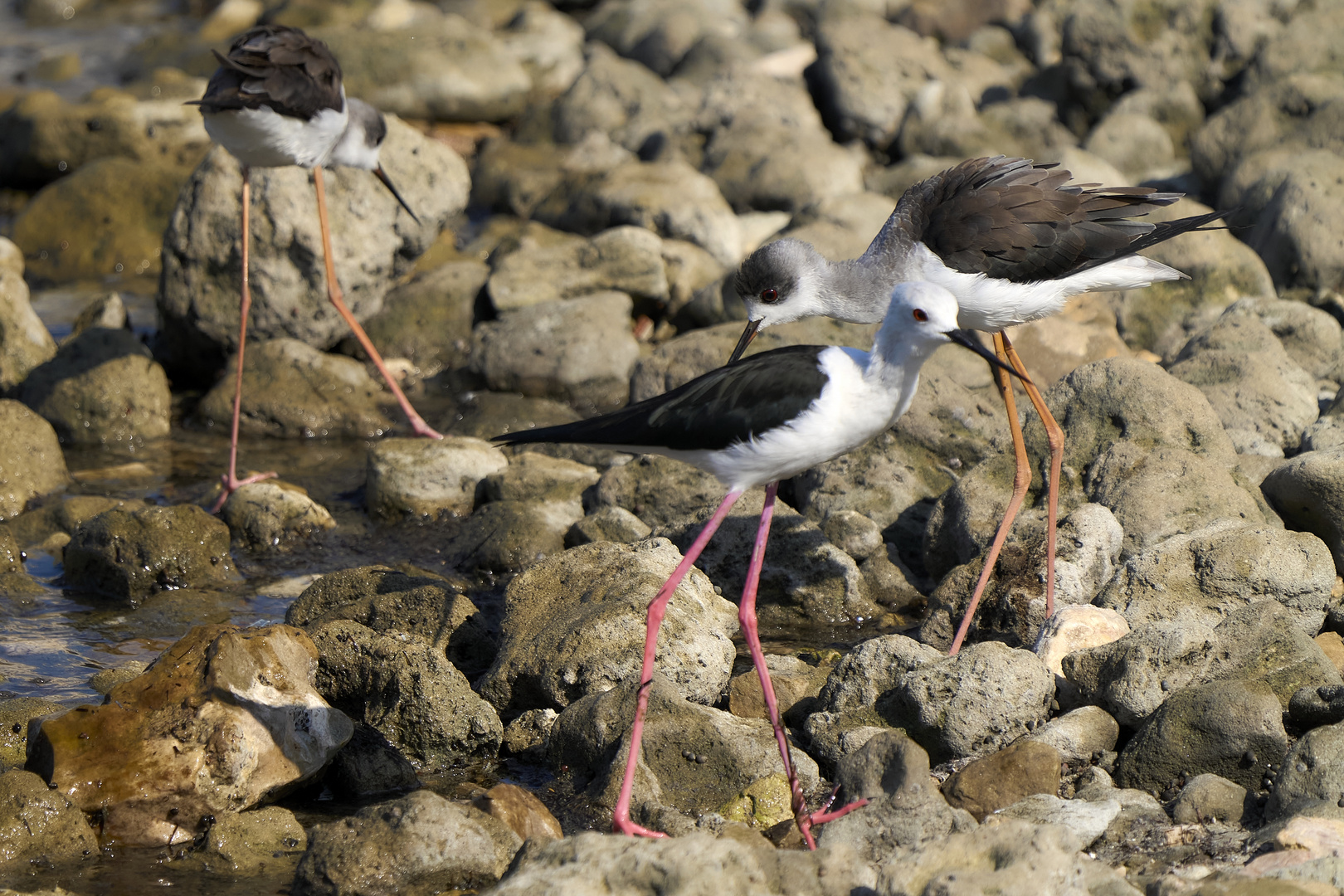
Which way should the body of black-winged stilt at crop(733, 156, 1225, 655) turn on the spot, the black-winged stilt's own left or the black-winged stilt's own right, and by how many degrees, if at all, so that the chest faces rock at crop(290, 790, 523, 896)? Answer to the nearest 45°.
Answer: approximately 45° to the black-winged stilt's own left

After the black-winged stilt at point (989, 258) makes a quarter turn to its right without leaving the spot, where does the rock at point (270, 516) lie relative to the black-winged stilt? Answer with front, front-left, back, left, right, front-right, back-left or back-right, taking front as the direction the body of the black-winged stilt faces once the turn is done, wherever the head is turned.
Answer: left

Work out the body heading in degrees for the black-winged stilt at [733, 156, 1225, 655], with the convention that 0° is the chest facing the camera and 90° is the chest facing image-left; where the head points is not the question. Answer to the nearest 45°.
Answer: approximately 90°

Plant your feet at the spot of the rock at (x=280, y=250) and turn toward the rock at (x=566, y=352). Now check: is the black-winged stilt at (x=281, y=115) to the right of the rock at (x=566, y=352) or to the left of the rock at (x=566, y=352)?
right

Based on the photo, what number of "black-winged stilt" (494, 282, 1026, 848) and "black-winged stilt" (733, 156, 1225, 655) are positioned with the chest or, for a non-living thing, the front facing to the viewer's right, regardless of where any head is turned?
1

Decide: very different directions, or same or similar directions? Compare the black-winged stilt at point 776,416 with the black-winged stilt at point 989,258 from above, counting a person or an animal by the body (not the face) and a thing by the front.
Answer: very different directions

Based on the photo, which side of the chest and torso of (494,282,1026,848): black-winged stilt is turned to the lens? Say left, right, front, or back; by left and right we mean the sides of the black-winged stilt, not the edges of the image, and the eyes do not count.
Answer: right

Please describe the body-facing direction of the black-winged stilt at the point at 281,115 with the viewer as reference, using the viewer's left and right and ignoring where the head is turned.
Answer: facing away from the viewer and to the right of the viewer

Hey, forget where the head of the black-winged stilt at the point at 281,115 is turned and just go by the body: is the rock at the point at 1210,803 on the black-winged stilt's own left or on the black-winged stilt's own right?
on the black-winged stilt's own right

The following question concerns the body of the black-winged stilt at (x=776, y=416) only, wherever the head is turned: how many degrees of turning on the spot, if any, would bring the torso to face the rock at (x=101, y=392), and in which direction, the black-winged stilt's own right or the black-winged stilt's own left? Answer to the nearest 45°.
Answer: approximately 135° to the black-winged stilt's own left

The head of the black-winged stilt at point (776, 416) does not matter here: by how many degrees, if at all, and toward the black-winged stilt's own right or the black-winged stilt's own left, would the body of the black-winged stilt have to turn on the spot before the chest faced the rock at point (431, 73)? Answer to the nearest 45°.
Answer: approximately 90° to the black-winged stilt's own left
